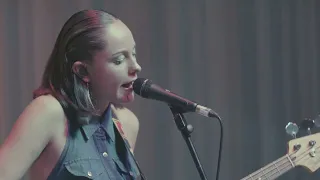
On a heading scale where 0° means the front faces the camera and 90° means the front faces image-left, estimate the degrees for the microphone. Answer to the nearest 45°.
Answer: approximately 90°
